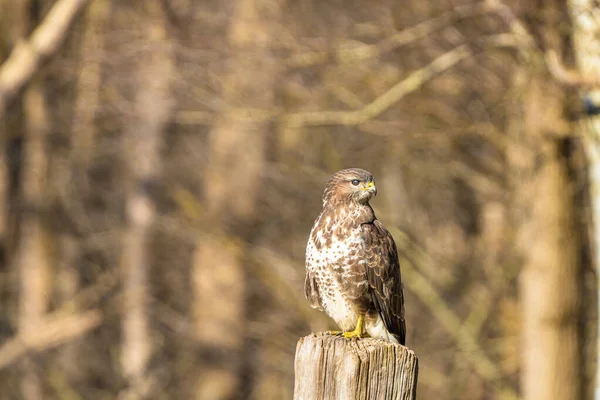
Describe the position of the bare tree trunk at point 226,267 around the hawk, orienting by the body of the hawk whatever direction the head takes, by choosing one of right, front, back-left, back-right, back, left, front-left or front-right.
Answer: back-right

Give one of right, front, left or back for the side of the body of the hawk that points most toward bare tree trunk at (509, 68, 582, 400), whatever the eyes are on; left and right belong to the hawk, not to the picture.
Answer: back

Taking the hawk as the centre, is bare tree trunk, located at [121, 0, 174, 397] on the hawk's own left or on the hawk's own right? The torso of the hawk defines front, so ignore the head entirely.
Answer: on the hawk's own right

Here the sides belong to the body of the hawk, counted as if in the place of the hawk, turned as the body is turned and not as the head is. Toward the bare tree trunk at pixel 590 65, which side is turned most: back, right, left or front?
back

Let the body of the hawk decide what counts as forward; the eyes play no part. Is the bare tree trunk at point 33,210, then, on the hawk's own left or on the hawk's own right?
on the hawk's own right

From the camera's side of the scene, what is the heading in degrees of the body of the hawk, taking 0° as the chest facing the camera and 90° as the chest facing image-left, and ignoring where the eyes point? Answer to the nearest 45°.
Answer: approximately 45°

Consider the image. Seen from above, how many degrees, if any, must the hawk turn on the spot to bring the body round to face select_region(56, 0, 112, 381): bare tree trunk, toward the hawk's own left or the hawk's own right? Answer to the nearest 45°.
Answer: approximately 90° to the hawk's own right
